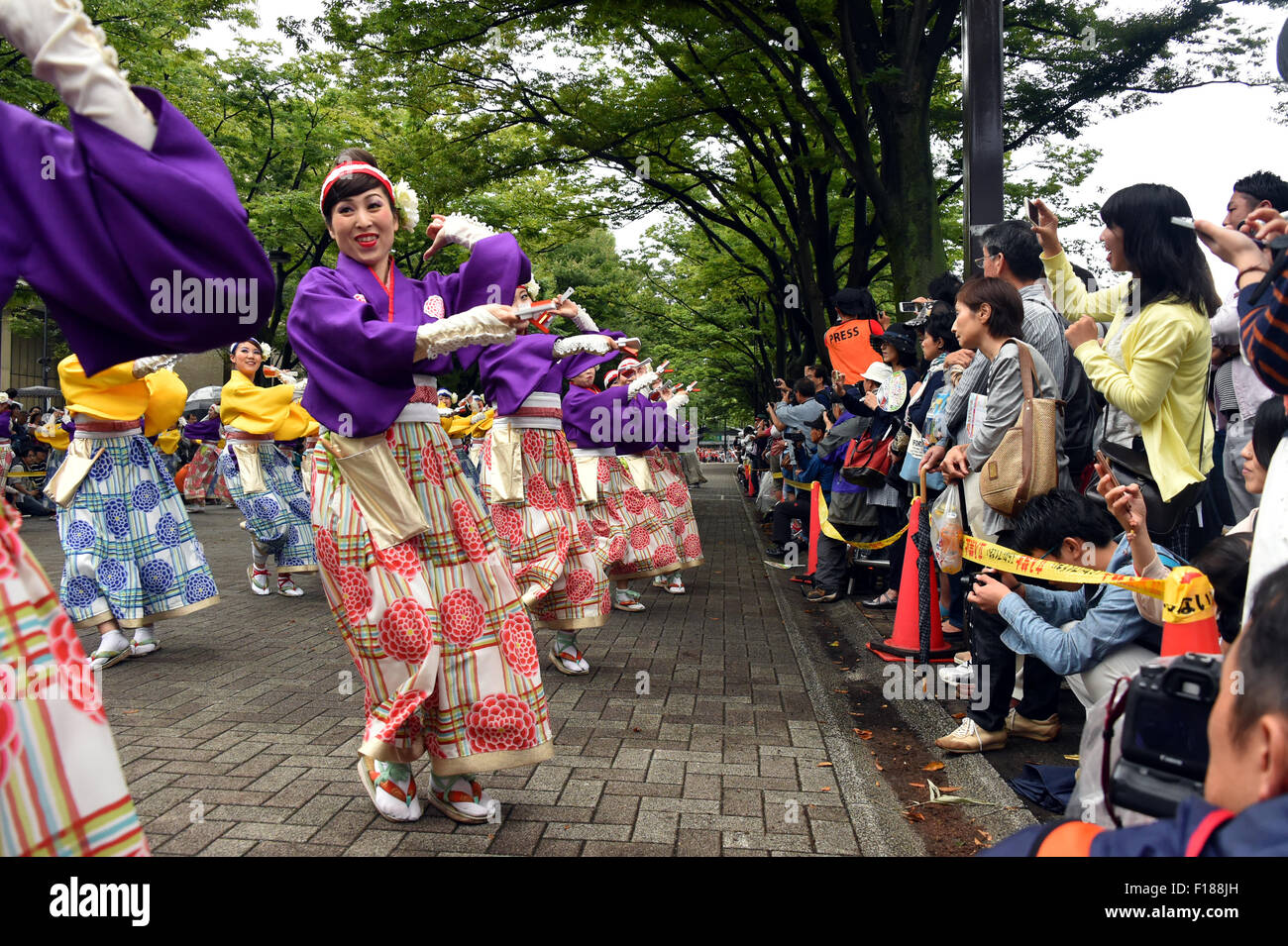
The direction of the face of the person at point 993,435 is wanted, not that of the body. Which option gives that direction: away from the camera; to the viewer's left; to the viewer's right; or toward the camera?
to the viewer's left

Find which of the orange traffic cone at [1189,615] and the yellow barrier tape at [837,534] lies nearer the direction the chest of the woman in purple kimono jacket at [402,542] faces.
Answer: the orange traffic cone

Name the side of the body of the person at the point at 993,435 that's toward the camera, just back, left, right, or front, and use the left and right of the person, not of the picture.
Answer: left

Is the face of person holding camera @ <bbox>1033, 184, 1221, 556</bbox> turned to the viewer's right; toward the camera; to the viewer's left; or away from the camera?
to the viewer's left

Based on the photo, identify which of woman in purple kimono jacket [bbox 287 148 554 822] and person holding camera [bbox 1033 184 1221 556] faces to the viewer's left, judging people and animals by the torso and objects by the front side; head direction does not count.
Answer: the person holding camera

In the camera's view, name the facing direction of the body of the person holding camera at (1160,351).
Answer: to the viewer's left

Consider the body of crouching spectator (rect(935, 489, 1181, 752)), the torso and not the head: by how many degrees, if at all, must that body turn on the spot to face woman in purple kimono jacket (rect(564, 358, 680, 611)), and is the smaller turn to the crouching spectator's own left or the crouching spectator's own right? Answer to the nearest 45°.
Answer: approximately 45° to the crouching spectator's own right

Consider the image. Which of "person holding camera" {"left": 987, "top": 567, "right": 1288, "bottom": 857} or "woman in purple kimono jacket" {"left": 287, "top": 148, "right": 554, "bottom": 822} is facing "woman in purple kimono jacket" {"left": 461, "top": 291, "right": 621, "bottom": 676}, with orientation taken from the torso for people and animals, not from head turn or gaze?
the person holding camera

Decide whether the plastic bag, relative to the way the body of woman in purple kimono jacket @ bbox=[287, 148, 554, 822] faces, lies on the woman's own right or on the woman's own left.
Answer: on the woman's own left

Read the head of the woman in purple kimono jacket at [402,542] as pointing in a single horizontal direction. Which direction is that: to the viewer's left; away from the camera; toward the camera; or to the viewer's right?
toward the camera

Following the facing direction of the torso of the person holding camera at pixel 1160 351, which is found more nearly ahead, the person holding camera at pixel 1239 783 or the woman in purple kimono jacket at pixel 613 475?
the woman in purple kimono jacket

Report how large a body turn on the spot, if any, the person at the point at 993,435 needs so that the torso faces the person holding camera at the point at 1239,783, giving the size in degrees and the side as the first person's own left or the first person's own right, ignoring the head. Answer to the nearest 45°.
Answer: approximately 90° to the first person's own left

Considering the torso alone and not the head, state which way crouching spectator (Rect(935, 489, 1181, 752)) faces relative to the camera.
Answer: to the viewer's left

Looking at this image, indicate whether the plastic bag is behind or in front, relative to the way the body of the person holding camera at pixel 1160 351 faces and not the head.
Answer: in front
